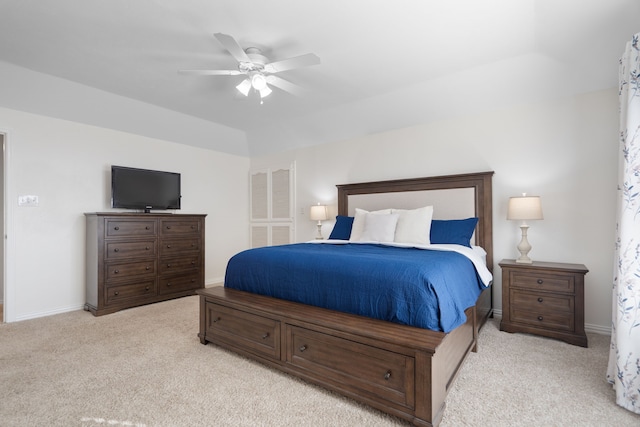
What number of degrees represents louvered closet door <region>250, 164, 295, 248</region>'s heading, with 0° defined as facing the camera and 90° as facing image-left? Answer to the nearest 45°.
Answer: approximately 45°

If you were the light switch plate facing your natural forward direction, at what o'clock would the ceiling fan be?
The ceiling fan is roughly at 11 o'clock from the light switch plate.

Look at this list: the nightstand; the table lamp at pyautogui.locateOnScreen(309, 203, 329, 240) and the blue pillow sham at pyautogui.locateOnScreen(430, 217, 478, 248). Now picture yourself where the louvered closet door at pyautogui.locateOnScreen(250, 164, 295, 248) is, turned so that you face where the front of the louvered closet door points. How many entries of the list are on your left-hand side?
3

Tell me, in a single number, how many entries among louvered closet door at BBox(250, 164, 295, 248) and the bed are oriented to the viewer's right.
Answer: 0

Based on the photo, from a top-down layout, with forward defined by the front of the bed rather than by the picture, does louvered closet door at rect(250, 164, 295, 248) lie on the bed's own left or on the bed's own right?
on the bed's own right

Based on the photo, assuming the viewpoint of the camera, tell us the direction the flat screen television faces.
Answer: facing the viewer and to the right of the viewer

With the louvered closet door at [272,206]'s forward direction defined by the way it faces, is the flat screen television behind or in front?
in front

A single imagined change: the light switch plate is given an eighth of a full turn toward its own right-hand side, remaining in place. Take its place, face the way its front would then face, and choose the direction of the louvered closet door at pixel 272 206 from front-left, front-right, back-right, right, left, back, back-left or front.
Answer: back-left

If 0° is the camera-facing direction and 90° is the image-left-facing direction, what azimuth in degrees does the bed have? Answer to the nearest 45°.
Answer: approximately 45°

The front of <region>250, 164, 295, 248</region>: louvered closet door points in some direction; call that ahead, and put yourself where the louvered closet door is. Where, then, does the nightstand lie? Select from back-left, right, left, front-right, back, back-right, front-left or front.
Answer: left

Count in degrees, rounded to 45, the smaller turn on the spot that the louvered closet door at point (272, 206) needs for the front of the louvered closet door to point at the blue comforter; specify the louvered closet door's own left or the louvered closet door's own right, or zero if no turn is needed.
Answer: approximately 45° to the louvered closet door's own left
